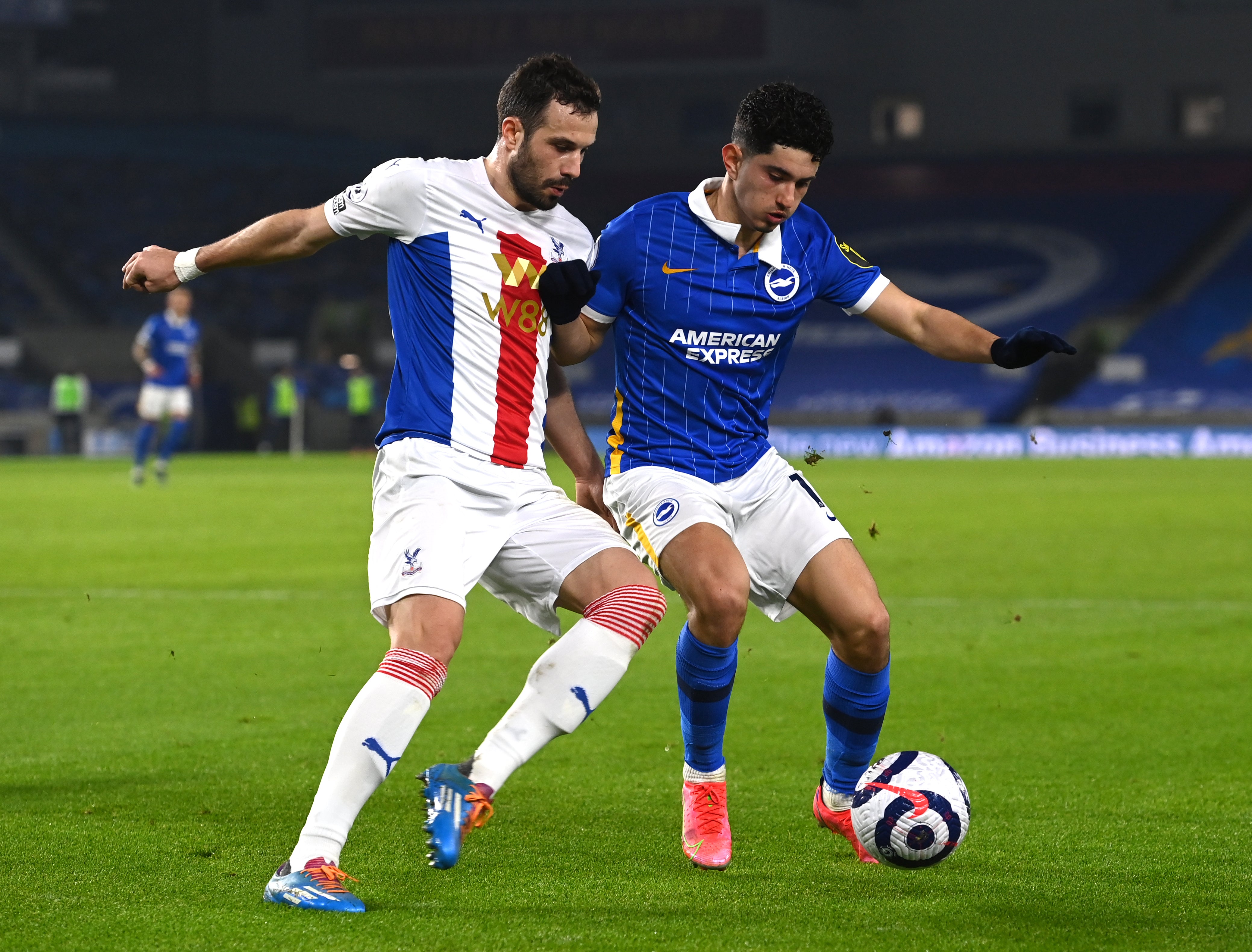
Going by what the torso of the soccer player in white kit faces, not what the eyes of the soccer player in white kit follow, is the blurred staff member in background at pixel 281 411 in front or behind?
behind

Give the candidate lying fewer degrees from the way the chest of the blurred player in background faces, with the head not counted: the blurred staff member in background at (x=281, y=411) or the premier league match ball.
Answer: the premier league match ball

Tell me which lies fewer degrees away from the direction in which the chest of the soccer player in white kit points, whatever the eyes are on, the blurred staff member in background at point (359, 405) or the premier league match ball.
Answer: the premier league match ball

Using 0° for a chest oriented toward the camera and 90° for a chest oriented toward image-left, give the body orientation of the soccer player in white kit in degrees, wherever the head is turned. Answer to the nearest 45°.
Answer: approximately 315°

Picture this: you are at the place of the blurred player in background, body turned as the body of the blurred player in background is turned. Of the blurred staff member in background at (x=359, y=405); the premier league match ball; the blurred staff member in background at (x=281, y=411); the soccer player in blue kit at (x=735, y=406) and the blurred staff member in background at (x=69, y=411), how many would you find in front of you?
2

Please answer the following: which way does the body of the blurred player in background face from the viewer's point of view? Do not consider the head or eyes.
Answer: toward the camera

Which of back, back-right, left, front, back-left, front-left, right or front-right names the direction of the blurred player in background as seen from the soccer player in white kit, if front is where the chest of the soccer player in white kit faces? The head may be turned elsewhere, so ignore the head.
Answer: back-left

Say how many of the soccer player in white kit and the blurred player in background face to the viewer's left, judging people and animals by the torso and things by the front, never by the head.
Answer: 0

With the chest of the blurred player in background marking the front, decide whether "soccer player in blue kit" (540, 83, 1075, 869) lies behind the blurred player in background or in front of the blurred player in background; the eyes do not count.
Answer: in front

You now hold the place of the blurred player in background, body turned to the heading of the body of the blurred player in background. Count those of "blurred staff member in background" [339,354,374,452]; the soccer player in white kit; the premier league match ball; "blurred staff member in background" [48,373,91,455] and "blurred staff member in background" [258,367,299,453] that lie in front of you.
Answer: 2

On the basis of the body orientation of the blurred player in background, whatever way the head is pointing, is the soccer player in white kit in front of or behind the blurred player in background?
in front

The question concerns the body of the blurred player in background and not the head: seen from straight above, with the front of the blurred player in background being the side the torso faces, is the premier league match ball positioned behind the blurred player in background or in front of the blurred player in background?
in front

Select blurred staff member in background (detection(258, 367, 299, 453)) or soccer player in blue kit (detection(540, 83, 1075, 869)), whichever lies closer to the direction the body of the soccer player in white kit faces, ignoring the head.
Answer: the soccer player in blue kit
